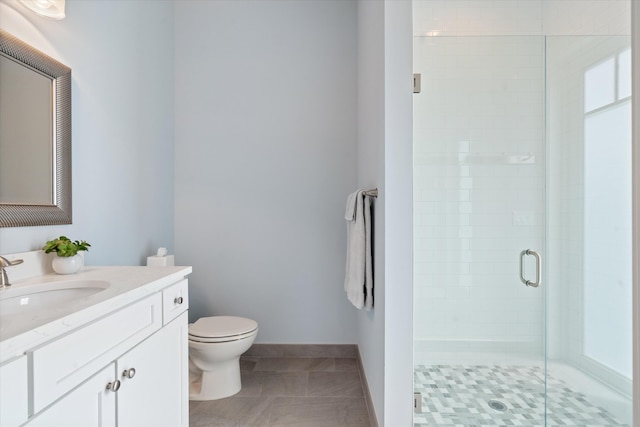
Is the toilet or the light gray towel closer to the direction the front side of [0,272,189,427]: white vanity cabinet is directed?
the light gray towel

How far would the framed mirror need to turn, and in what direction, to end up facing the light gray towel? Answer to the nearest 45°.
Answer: approximately 45° to its left

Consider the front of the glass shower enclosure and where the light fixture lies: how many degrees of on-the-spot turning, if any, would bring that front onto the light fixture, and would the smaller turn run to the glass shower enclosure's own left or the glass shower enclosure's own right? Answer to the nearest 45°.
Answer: approximately 45° to the glass shower enclosure's own right

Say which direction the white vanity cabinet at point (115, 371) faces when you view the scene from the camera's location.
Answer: facing the viewer and to the right of the viewer

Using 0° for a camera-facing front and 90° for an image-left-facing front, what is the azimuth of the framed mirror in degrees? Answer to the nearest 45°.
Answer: approximately 315°

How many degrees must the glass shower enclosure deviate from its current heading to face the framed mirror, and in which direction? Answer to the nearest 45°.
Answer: approximately 45° to its right

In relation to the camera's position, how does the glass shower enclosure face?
facing the viewer
